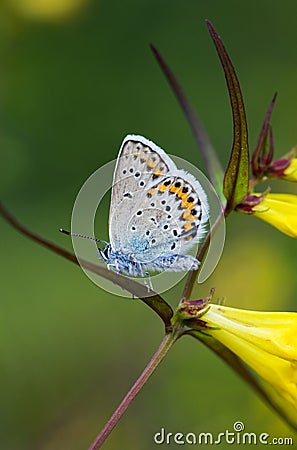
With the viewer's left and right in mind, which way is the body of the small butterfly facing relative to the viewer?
facing to the left of the viewer

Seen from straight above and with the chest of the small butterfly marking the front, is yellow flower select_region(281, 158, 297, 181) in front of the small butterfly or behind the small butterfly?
behind
